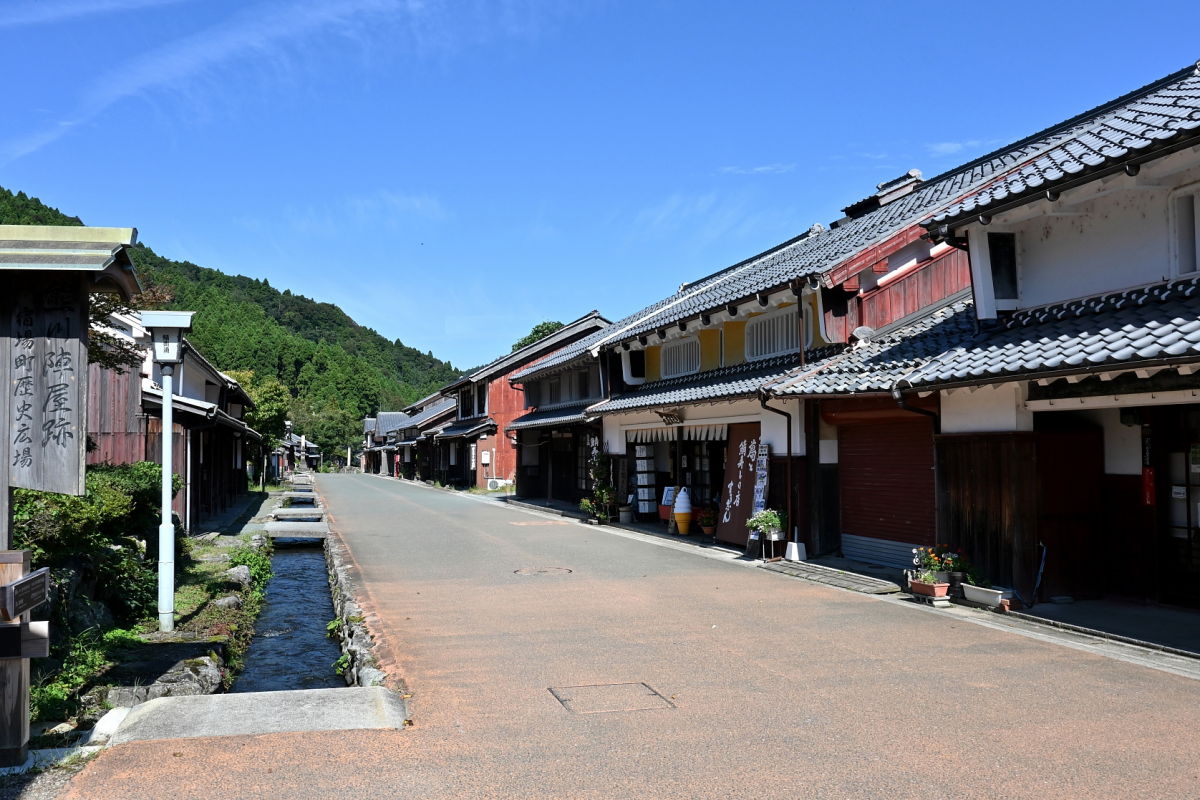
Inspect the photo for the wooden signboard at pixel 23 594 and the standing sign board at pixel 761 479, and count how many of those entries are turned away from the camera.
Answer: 0

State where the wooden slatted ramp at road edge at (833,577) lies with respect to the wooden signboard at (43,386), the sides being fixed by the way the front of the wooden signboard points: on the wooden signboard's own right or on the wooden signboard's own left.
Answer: on the wooden signboard's own left

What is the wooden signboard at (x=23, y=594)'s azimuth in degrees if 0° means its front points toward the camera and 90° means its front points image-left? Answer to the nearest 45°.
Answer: approximately 315°

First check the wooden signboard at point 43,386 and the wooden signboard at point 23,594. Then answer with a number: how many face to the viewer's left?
0

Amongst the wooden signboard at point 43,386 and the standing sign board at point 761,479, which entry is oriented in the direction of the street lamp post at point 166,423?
the standing sign board

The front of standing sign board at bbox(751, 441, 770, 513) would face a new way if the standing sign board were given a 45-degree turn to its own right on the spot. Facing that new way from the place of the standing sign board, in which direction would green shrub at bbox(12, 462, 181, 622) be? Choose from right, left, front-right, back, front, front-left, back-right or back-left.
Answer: front-left

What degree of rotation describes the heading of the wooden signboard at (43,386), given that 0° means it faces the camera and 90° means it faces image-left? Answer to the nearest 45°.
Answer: approximately 0°

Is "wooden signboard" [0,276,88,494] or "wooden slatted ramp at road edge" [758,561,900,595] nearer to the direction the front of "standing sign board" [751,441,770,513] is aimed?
the wooden signboard

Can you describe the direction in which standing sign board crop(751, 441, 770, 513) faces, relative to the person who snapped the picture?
facing the viewer and to the left of the viewer

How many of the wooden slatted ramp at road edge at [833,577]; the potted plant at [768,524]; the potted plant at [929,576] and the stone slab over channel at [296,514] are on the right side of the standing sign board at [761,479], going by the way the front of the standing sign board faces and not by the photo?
1

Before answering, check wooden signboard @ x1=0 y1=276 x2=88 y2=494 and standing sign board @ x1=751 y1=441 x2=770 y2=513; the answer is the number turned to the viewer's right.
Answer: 0

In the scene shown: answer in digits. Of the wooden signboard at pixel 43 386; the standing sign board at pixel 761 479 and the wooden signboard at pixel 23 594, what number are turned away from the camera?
0

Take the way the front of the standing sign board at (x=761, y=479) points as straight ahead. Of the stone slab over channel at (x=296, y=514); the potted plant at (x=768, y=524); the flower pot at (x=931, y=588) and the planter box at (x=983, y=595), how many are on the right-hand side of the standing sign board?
1

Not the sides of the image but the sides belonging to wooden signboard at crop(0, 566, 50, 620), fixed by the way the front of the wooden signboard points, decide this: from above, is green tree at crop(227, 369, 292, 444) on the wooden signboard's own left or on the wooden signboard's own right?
on the wooden signboard's own left

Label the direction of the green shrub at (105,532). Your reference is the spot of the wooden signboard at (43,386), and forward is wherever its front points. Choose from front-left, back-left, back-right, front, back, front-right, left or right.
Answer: back

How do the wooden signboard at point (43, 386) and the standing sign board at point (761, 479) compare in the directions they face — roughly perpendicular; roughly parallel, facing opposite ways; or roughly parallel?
roughly perpendicular
